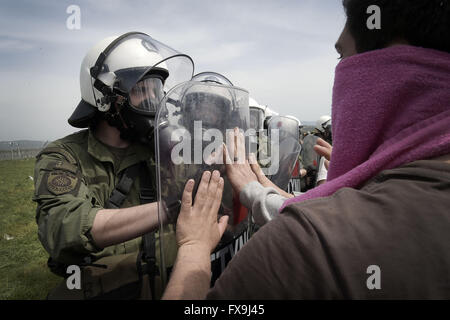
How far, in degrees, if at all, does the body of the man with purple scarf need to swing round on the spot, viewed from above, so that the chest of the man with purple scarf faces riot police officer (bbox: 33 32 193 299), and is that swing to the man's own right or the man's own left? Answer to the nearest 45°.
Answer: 0° — they already face them

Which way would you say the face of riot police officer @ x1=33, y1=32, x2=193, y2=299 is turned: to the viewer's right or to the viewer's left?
to the viewer's right

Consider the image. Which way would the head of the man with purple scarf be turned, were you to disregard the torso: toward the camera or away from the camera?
away from the camera

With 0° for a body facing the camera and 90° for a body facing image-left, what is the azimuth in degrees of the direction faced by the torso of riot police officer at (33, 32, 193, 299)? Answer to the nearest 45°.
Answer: approximately 315°

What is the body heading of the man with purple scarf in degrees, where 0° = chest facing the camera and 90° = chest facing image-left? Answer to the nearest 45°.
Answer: approximately 135°

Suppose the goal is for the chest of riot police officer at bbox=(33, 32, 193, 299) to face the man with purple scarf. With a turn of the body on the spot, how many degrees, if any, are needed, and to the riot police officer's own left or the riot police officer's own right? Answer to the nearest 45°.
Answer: approximately 45° to the riot police officer's own right
